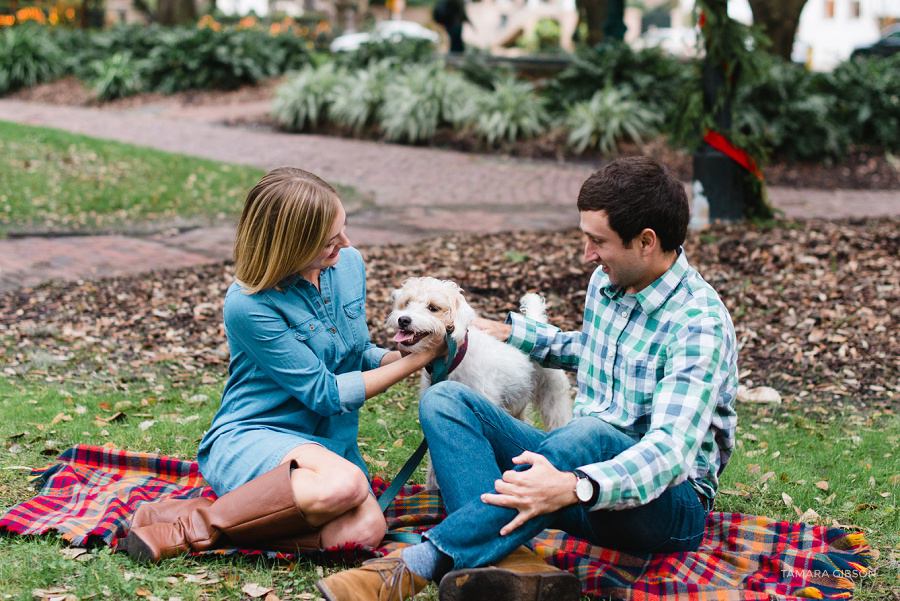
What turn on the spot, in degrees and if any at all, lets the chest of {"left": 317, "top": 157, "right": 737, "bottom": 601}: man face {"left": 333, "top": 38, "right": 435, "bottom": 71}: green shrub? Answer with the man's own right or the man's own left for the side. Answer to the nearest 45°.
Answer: approximately 135° to the man's own right

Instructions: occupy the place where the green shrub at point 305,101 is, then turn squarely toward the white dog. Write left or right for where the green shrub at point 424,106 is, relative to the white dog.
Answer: left

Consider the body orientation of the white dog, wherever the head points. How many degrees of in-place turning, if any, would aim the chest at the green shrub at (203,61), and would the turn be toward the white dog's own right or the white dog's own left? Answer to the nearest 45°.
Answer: approximately 135° to the white dog's own right

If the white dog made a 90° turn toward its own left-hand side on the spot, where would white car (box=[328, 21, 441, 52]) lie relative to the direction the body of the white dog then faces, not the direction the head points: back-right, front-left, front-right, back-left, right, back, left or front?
back-left

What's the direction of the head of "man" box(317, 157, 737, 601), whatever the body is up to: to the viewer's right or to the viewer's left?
to the viewer's left

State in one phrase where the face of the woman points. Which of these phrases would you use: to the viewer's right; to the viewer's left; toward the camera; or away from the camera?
to the viewer's right

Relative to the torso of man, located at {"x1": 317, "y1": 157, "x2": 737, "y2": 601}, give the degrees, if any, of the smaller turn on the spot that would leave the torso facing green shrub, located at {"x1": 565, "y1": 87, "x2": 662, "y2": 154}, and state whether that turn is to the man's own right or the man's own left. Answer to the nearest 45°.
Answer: approximately 135° to the man's own right

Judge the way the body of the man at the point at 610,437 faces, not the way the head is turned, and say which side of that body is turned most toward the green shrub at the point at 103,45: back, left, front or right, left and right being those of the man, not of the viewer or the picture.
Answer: right

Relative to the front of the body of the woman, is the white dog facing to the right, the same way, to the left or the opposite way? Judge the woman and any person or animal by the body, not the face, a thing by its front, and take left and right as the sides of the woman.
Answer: to the right

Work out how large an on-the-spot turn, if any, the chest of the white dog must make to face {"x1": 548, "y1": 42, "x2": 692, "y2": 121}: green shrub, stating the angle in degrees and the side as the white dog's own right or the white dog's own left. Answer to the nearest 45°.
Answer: approximately 135° to the white dog's own right

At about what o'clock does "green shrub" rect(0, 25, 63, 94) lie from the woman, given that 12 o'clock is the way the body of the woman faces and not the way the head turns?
The green shrub is roughly at 7 o'clock from the woman.
